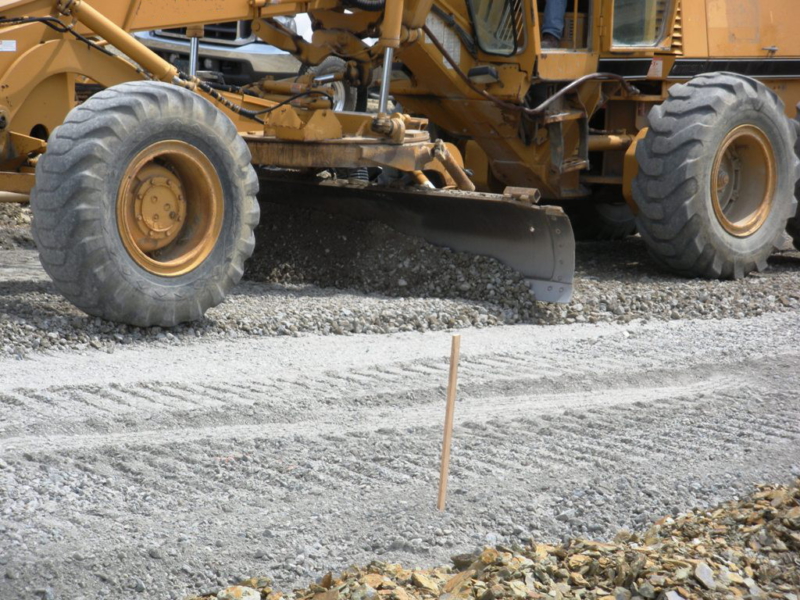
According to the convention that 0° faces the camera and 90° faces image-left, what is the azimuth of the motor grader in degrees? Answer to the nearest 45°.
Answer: approximately 45°
